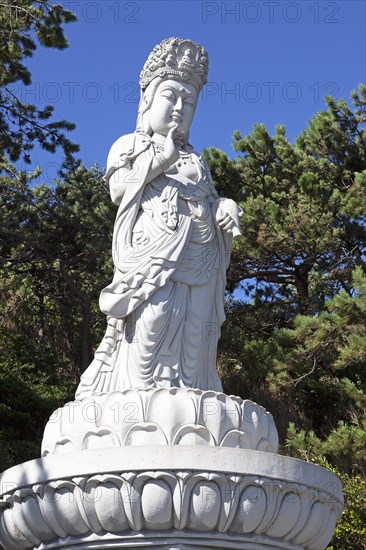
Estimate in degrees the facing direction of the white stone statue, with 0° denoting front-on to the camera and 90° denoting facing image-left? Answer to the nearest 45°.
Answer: approximately 315°
